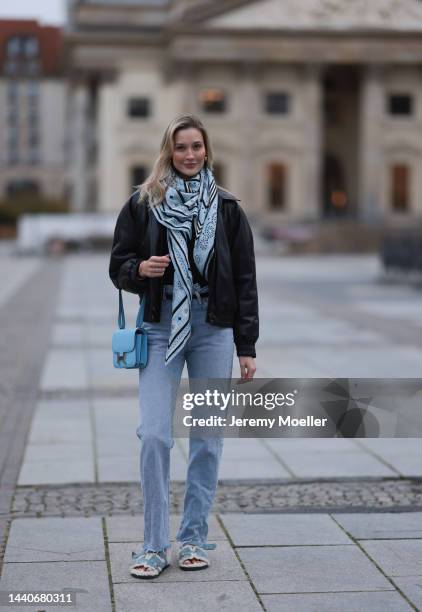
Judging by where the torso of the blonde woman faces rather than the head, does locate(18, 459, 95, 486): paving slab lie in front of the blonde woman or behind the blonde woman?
behind

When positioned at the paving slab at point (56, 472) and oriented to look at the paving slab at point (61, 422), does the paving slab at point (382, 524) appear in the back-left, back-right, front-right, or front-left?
back-right

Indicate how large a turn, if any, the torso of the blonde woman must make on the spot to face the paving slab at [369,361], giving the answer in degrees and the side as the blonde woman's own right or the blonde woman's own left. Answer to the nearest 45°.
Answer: approximately 180°

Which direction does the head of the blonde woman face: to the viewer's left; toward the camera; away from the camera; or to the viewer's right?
toward the camera

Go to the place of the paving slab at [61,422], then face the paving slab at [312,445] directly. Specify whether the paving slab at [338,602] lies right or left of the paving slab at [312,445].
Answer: right

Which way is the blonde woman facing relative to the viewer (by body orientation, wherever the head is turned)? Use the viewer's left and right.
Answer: facing the viewer

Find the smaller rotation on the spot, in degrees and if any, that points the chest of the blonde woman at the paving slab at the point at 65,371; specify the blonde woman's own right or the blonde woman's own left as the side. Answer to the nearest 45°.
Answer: approximately 180°

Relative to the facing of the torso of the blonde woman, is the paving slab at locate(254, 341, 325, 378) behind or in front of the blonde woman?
behind
